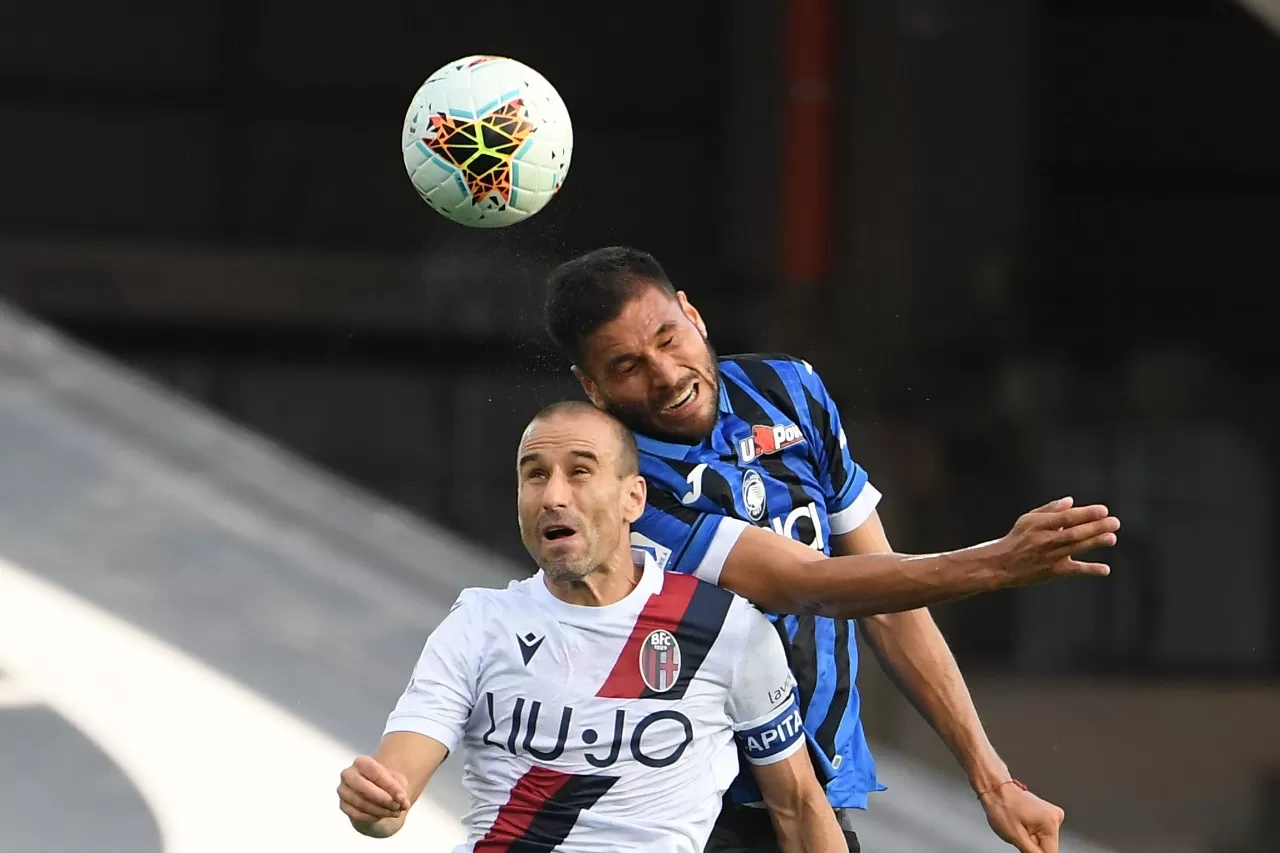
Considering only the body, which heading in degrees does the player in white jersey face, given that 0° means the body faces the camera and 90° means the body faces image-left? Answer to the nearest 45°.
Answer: approximately 0°
